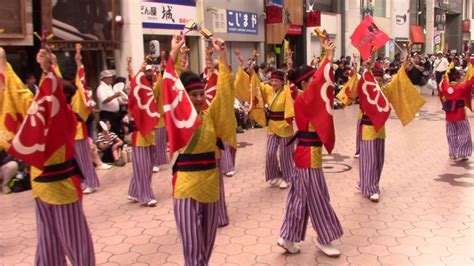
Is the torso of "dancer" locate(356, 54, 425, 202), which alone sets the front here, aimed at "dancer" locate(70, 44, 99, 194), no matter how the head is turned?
no

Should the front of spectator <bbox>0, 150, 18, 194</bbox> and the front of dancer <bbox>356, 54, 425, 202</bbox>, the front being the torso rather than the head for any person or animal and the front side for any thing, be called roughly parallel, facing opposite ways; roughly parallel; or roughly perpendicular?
roughly perpendicular

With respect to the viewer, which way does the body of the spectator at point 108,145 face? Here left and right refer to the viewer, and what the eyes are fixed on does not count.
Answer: facing the viewer and to the right of the viewer

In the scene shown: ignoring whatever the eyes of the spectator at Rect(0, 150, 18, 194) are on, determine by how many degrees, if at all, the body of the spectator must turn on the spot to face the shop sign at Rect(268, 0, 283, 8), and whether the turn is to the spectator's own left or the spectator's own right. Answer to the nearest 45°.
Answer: approximately 45° to the spectator's own left

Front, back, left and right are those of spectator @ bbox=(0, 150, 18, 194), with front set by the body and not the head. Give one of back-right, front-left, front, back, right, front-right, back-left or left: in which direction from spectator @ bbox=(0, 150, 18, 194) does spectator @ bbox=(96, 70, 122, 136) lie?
front-left

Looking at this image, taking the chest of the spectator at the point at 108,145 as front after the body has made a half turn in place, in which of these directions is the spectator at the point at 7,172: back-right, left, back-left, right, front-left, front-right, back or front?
left

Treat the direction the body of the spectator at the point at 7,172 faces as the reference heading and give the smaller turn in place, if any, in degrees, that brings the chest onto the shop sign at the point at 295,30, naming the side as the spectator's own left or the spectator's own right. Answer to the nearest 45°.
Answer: approximately 45° to the spectator's own left

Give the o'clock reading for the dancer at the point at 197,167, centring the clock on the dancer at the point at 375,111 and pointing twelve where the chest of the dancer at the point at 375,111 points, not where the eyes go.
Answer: the dancer at the point at 197,167 is roughly at 2 o'clock from the dancer at the point at 375,111.

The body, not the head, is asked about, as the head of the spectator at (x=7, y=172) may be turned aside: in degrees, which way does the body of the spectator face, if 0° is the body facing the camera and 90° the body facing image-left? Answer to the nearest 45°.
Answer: approximately 270°

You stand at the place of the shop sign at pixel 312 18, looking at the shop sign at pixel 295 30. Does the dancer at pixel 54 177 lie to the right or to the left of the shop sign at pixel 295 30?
left

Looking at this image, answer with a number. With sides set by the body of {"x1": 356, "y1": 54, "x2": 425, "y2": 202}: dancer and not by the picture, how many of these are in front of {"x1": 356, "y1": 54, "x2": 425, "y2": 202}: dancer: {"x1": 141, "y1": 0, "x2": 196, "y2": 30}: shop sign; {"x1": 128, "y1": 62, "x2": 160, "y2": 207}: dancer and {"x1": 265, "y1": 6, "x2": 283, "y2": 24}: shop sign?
0

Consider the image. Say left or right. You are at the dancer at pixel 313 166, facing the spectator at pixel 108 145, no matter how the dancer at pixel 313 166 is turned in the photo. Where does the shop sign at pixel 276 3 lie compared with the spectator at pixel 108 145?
right
